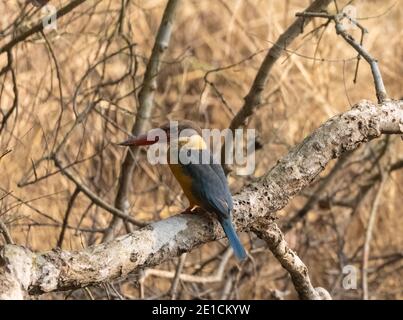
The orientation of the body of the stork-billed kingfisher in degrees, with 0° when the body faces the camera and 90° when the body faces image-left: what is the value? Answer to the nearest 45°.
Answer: approximately 90°
